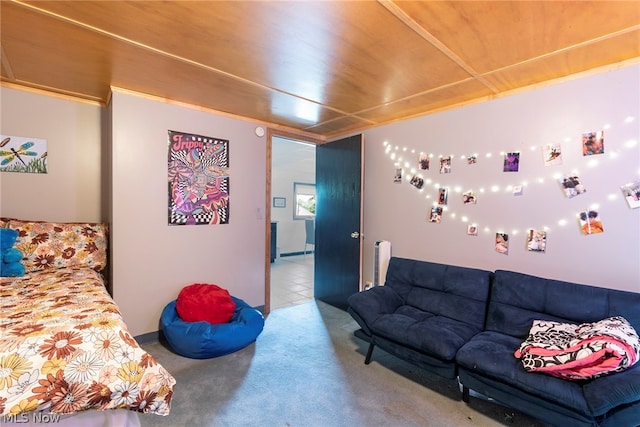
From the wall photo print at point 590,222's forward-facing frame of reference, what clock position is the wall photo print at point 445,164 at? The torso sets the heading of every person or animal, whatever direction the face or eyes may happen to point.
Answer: the wall photo print at point 445,164 is roughly at 3 o'clock from the wall photo print at point 590,222.

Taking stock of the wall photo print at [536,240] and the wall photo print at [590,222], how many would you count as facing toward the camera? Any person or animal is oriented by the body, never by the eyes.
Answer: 2

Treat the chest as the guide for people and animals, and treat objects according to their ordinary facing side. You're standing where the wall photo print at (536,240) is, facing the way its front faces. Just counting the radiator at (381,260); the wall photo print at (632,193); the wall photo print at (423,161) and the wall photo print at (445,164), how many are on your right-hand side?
3

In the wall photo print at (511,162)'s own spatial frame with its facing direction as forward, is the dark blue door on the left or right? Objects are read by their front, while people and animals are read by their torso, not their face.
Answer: on its right

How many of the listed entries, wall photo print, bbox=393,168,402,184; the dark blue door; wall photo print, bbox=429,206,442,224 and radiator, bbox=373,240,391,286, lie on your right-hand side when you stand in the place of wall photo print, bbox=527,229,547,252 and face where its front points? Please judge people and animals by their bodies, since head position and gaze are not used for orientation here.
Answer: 4

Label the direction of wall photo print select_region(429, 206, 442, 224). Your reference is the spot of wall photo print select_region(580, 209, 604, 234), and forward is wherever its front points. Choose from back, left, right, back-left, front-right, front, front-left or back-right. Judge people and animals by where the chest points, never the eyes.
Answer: right

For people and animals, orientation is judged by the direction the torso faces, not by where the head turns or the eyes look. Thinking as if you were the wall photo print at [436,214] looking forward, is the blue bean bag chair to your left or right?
on your right
